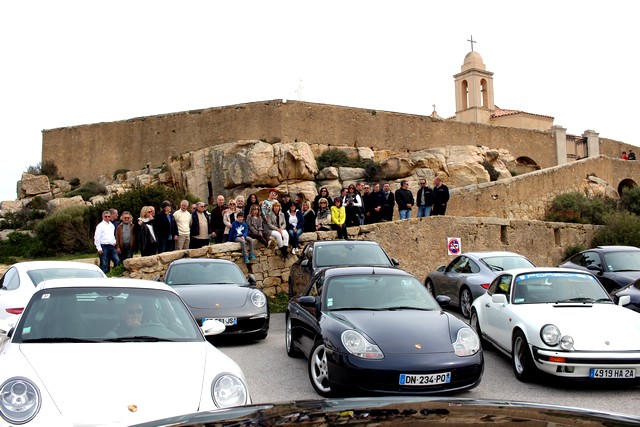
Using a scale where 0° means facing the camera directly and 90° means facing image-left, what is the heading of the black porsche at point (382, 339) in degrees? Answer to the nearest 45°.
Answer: approximately 315°

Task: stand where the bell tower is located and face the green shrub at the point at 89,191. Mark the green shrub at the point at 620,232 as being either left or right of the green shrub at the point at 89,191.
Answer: left

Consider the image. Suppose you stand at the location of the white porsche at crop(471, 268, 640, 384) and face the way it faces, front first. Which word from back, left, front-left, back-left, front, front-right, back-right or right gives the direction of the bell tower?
back-left

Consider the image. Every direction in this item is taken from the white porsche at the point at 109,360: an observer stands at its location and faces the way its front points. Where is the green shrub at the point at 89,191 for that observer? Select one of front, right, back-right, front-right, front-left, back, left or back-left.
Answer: back

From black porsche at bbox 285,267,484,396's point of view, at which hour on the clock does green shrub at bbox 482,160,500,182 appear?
The green shrub is roughly at 8 o'clock from the black porsche.

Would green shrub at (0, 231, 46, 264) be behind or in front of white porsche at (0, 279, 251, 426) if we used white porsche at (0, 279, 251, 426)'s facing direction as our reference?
behind

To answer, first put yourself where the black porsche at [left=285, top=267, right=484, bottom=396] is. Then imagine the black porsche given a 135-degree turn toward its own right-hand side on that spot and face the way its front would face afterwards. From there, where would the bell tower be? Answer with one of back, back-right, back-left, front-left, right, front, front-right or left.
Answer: right

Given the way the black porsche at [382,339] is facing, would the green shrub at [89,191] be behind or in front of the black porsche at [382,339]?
behind
